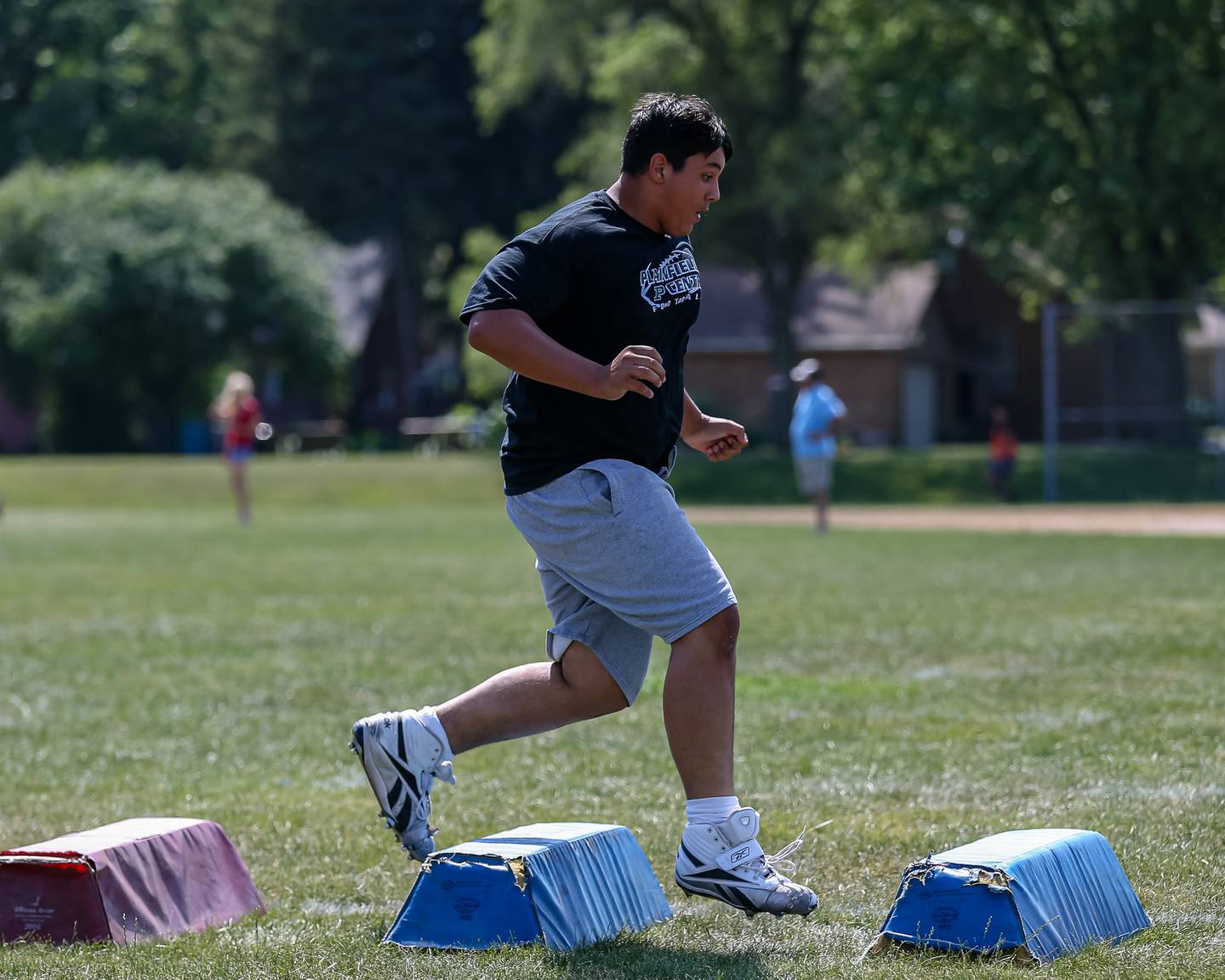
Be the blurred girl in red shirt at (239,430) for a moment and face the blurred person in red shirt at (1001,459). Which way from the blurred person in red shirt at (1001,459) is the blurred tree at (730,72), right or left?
left

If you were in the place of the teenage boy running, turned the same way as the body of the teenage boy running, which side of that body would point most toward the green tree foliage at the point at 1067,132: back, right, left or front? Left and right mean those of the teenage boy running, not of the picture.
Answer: left

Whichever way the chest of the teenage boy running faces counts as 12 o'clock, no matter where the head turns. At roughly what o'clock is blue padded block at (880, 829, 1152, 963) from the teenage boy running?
The blue padded block is roughly at 1 o'clock from the teenage boy running.

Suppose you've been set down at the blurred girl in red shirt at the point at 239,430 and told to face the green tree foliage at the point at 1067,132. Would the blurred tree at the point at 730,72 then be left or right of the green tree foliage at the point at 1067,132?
left

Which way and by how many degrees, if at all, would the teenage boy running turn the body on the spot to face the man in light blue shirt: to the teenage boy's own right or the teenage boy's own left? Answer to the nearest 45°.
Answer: approximately 90° to the teenage boy's own left

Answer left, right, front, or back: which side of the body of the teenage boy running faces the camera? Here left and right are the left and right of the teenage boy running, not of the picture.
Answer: right

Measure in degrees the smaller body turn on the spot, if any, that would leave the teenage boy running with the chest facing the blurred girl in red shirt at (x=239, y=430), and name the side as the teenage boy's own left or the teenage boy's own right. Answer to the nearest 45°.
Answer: approximately 90° to the teenage boy's own left

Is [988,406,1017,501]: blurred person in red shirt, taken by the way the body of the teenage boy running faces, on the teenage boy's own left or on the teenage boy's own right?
on the teenage boy's own left
